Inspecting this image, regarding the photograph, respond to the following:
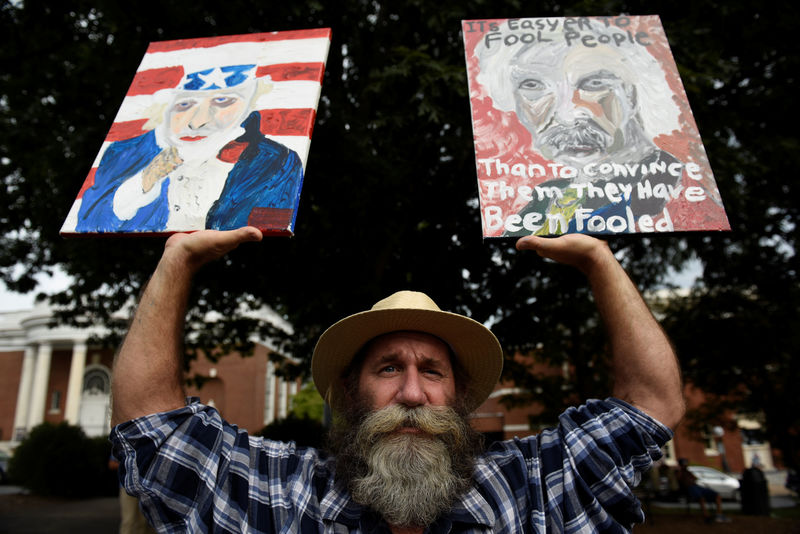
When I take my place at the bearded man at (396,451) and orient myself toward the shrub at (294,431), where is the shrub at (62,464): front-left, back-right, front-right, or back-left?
front-left

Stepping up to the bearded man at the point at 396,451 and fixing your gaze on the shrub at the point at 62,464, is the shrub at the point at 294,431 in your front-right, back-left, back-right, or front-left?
front-right

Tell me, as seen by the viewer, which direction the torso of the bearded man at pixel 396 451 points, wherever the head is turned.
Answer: toward the camera

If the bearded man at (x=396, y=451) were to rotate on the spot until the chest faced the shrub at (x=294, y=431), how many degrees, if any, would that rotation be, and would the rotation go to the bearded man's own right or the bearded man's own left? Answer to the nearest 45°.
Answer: approximately 180°

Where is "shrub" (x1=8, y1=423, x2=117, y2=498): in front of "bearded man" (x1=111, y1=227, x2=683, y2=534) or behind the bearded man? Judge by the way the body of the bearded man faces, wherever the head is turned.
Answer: behind

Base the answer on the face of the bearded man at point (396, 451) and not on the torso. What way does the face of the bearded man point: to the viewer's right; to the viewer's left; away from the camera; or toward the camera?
toward the camera
